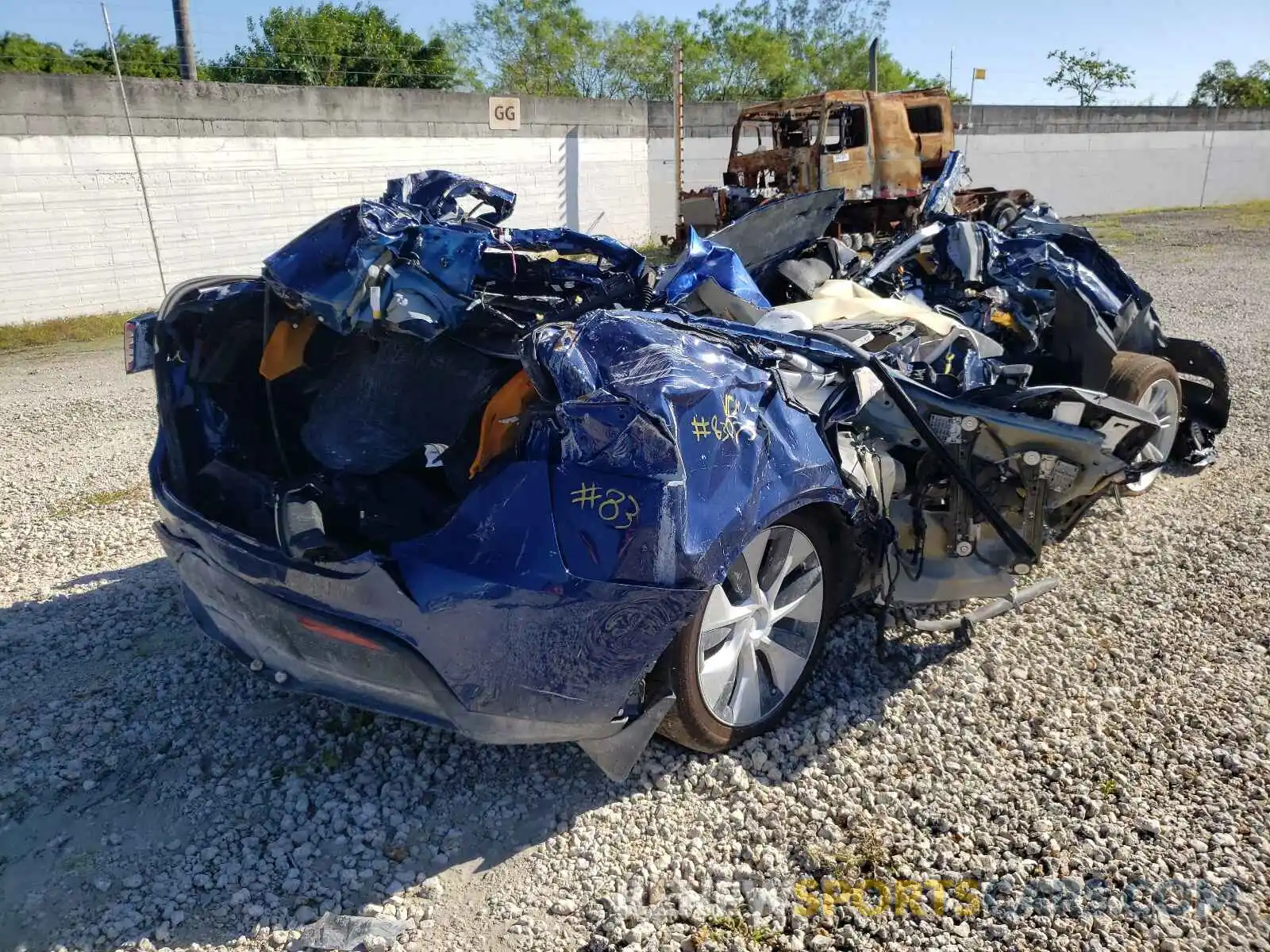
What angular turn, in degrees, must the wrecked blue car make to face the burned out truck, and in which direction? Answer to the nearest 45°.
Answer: approximately 45° to its left

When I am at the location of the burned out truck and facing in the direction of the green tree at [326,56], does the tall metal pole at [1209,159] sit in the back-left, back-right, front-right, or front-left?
back-right

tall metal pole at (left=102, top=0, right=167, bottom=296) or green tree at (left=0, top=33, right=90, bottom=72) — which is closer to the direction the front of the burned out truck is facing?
the tall metal pole

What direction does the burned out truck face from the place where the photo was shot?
facing the viewer and to the left of the viewer

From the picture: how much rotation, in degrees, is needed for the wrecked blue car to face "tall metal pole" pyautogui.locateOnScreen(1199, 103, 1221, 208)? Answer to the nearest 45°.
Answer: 0° — it already faces it

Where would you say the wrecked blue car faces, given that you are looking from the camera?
facing away from the viewer and to the right of the viewer

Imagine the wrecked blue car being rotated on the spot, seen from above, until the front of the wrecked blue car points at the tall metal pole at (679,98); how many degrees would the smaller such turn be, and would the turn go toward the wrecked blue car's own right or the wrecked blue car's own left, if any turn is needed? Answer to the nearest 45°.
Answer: approximately 45° to the wrecked blue car's own left

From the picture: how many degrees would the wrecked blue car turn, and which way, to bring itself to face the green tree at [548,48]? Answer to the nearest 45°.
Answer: approximately 45° to its left

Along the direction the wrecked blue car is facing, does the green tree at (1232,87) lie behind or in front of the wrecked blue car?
in front

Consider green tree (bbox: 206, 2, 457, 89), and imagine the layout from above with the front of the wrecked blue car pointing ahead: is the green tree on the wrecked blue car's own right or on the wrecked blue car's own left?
on the wrecked blue car's own left

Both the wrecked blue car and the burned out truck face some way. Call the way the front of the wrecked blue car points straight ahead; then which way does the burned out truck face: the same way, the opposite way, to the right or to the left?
the opposite way

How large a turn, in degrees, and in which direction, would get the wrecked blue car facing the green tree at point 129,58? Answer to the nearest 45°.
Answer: approximately 90° to its left

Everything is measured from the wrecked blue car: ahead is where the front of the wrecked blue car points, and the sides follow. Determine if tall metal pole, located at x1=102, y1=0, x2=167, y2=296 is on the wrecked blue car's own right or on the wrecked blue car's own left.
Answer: on the wrecked blue car's own left

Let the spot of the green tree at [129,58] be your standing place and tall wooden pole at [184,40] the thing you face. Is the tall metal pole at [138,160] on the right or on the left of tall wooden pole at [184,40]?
right

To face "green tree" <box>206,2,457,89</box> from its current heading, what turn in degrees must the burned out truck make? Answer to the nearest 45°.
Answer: approximately 45° to its right
